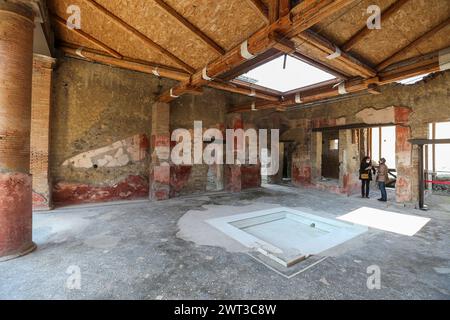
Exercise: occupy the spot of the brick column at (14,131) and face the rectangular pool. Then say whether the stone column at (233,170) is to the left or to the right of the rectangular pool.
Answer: left

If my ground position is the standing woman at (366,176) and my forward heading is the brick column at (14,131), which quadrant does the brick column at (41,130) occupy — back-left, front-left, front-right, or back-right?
front-right

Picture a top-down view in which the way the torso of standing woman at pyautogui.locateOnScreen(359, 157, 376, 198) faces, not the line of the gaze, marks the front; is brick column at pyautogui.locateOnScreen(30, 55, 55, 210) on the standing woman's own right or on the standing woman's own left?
on the standing woman's own right

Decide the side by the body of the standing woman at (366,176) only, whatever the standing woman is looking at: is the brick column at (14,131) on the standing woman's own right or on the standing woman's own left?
on the standing woman's own right

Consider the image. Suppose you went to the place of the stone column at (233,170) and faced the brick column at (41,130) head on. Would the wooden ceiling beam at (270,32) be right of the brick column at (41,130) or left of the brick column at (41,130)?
left

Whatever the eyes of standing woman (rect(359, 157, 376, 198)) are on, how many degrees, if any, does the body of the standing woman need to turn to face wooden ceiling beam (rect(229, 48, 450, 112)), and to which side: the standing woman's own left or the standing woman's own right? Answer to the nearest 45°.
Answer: approximately 45° to the standing woman's own right
